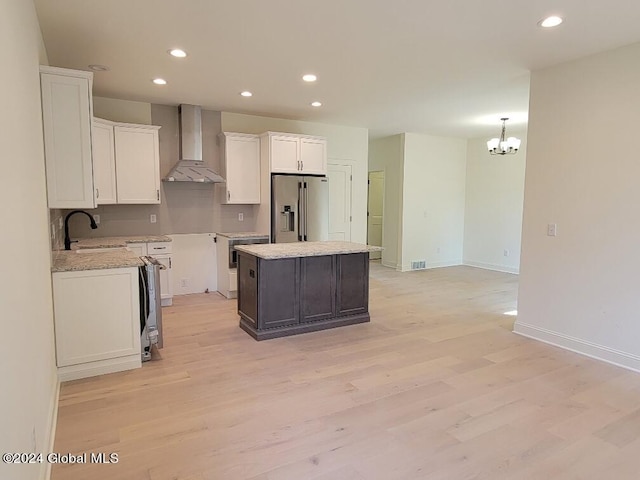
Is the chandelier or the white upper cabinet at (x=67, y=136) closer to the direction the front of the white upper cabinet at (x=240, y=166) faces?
the white upper cabinet

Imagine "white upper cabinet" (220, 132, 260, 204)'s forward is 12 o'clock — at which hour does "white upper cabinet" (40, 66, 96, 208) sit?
"white upper cabinet" (40, 66, 96, 208) is roughly at 1 o'clock from "white upper cabinet" (220, 132, 260, 204).

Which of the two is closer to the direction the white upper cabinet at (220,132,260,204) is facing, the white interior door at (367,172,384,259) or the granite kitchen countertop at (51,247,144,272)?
the granite kitchen countertop

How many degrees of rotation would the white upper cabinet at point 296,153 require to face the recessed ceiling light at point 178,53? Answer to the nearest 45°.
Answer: approximately 45° to its right

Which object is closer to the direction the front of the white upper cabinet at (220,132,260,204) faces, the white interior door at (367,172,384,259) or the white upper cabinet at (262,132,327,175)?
the white upper cabinet

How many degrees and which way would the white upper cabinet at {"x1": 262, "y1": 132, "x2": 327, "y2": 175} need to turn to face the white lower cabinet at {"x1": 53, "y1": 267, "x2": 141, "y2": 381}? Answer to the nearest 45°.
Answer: approximately 45° to its right

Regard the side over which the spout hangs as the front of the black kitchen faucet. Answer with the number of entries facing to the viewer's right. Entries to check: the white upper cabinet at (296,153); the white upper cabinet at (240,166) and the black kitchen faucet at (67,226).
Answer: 1

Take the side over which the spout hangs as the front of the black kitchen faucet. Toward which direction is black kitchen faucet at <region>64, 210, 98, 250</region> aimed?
to the viewer's right

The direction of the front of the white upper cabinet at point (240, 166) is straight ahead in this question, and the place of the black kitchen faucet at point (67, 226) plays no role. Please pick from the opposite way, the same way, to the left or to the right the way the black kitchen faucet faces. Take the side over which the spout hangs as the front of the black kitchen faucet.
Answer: to the left

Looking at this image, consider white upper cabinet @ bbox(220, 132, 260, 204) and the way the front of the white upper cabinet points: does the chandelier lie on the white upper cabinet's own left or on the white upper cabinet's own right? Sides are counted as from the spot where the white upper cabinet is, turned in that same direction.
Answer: on the white upper cabinet's own left
